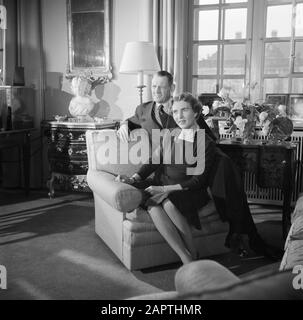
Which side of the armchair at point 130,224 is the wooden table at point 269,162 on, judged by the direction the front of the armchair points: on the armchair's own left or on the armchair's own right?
on the armchair's own left

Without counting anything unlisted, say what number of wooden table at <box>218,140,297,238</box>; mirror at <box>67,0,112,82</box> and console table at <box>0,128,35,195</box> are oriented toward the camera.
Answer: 3

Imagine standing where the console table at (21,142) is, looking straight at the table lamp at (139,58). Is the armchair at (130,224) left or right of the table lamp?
right

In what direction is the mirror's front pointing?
toward the camera

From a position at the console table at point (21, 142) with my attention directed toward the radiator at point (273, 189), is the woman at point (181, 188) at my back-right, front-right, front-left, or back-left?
front-right

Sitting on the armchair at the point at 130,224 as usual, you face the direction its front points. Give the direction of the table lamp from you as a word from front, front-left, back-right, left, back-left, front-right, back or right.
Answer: back-left

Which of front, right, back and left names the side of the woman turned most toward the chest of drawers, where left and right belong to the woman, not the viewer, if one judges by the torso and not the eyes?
right

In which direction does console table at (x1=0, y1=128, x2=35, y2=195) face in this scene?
toward the camera

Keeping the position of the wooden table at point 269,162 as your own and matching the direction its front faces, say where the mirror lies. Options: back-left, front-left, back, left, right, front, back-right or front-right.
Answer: back-right
